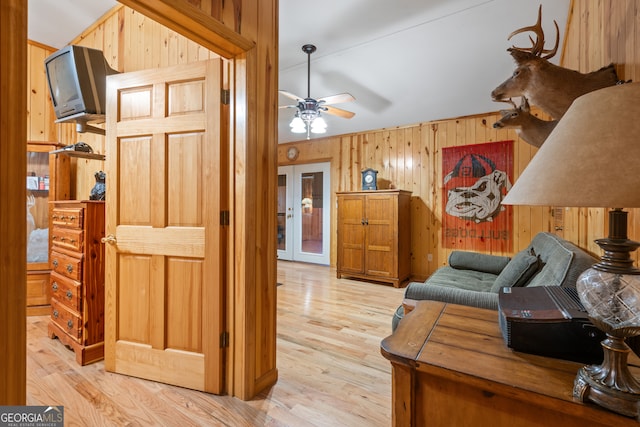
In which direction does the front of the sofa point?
to the viewer's left

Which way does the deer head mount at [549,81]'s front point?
to the viewer's left
